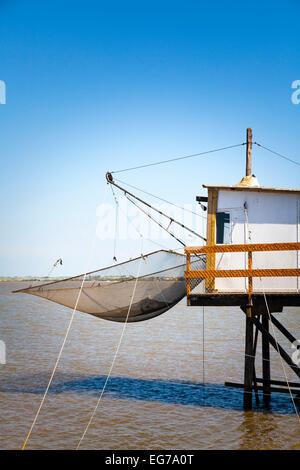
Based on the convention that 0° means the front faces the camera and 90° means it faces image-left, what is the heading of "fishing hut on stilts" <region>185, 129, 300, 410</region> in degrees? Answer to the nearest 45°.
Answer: approximately 90°

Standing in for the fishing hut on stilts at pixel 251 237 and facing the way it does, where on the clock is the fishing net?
The fishing net is roughly at 12 o'clock from the fishing hut on stilts.
